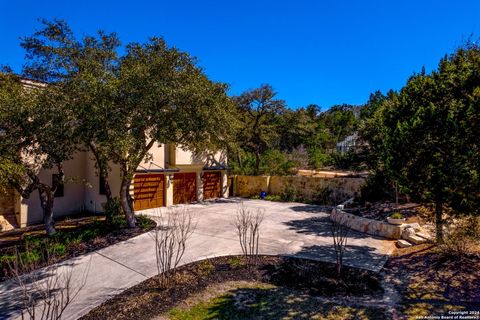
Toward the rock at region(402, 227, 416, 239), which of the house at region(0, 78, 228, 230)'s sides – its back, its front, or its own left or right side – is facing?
front

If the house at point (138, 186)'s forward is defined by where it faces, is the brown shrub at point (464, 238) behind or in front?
in front

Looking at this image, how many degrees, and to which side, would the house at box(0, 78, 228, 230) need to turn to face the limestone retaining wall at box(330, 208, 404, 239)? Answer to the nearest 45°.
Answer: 0° — it already faces it

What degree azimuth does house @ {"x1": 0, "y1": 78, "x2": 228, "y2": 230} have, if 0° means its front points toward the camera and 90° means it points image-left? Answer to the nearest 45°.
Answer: approximately 315°

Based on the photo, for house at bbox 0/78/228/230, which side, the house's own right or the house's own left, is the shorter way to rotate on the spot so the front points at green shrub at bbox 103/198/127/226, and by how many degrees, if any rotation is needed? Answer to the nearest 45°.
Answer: approximately 45° to the house's own right

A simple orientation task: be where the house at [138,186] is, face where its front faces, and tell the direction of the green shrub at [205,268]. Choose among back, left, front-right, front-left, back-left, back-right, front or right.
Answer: front-right

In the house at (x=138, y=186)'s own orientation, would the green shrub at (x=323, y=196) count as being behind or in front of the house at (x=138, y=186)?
in front

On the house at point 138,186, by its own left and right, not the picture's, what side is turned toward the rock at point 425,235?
front

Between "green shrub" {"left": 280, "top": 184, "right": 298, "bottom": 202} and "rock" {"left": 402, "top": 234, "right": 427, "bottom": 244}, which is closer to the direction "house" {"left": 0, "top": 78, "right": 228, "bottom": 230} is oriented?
the rock

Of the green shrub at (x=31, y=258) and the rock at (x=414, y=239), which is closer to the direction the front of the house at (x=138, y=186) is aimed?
the rock

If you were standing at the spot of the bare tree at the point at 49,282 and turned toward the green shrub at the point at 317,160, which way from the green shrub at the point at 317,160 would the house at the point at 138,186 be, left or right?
left

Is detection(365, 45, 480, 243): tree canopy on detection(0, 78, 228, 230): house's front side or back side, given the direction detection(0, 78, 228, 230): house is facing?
on the front side

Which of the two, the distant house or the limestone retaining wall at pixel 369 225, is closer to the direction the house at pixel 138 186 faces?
the limestone retaining wall
